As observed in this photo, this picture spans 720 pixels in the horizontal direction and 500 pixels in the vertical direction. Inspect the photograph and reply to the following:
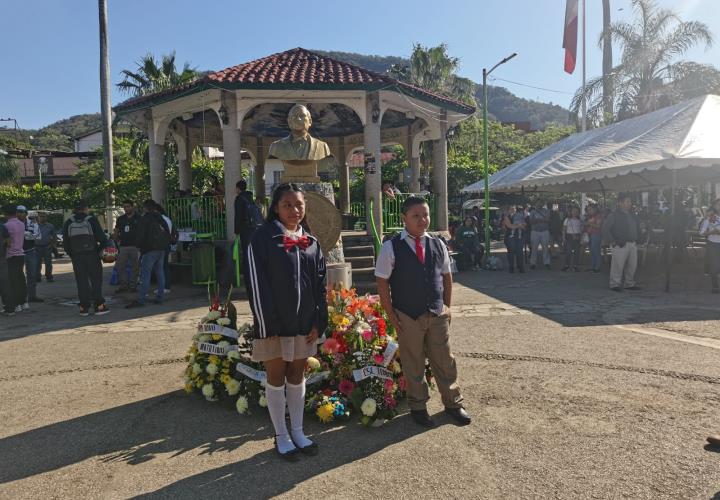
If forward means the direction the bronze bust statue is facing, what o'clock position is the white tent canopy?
The white tent canopy is roughly at 8 o'clock from the bronze bust statue.

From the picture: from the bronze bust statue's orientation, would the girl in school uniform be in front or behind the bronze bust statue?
in front

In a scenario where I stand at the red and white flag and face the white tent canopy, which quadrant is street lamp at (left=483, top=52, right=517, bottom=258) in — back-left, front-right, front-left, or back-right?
front-right

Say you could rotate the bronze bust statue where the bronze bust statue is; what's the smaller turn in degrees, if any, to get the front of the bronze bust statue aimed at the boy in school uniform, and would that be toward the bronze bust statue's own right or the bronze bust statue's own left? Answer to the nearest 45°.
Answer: approximately 45° to the bronze bust statue's own left

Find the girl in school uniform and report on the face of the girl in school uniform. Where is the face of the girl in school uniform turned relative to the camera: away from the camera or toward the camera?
toward the camera

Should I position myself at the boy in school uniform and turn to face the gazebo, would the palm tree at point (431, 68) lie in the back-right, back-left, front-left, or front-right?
front-right

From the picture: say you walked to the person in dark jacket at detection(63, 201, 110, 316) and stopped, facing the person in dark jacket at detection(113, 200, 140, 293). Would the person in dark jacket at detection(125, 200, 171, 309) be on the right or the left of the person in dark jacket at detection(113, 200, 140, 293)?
right

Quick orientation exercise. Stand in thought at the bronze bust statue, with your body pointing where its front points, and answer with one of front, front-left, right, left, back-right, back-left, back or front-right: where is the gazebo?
back

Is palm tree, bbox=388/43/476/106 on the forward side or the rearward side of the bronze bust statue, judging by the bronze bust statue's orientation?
on the rearward side

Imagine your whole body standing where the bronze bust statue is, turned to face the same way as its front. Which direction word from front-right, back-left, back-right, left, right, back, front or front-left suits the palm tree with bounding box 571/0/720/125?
back-left

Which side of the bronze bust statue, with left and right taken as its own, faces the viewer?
front

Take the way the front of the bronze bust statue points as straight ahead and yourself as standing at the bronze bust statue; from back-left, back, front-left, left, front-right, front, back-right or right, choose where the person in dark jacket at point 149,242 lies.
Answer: back-right

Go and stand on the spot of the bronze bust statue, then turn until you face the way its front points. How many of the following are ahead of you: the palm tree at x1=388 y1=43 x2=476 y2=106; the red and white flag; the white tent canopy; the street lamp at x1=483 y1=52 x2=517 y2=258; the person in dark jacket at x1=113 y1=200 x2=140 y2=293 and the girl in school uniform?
1
